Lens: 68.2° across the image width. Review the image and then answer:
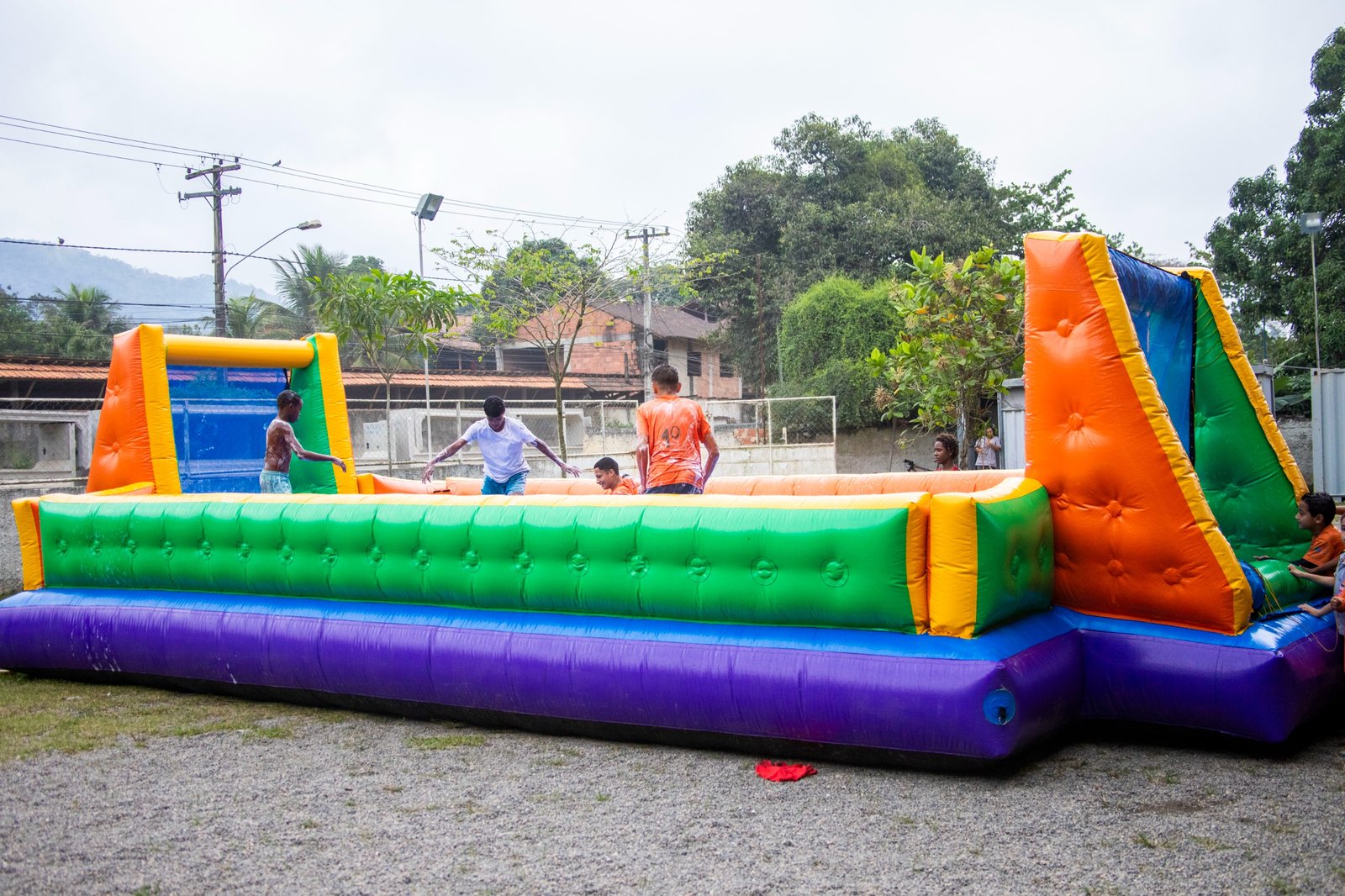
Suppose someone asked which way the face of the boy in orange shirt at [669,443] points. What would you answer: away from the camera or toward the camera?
away from the camera

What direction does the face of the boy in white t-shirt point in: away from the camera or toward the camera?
toward the camera

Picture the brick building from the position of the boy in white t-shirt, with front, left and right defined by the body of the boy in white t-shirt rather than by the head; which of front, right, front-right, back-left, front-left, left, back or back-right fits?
back

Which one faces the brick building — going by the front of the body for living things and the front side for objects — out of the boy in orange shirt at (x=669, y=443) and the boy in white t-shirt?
the boy in orange shirt

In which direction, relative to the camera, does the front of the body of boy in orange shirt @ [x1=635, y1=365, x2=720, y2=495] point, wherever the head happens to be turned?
away from the camera

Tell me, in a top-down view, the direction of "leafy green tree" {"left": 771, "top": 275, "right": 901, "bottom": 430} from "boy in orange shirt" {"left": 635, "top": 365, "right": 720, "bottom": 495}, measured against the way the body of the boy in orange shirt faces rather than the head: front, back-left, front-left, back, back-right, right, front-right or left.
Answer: front

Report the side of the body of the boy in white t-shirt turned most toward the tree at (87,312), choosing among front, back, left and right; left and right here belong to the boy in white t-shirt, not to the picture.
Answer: back

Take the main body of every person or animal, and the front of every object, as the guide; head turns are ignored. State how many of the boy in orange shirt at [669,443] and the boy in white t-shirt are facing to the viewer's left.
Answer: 0

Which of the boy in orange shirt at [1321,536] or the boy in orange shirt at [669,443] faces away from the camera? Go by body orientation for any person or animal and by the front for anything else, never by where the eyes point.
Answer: the boy in orange shirt at [669,443]

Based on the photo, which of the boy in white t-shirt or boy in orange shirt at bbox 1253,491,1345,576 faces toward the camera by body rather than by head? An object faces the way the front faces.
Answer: the boy in white t-shirt

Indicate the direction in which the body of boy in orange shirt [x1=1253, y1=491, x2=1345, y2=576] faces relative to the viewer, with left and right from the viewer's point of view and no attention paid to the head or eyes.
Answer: facing to the left of the viewer

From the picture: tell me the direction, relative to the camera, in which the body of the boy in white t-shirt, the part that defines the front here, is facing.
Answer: toward the camera

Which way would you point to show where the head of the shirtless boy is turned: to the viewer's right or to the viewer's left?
to the viewer's right

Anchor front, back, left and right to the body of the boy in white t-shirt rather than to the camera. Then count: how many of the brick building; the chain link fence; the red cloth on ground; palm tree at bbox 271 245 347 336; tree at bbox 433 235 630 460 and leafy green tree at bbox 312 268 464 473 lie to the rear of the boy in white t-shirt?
5
